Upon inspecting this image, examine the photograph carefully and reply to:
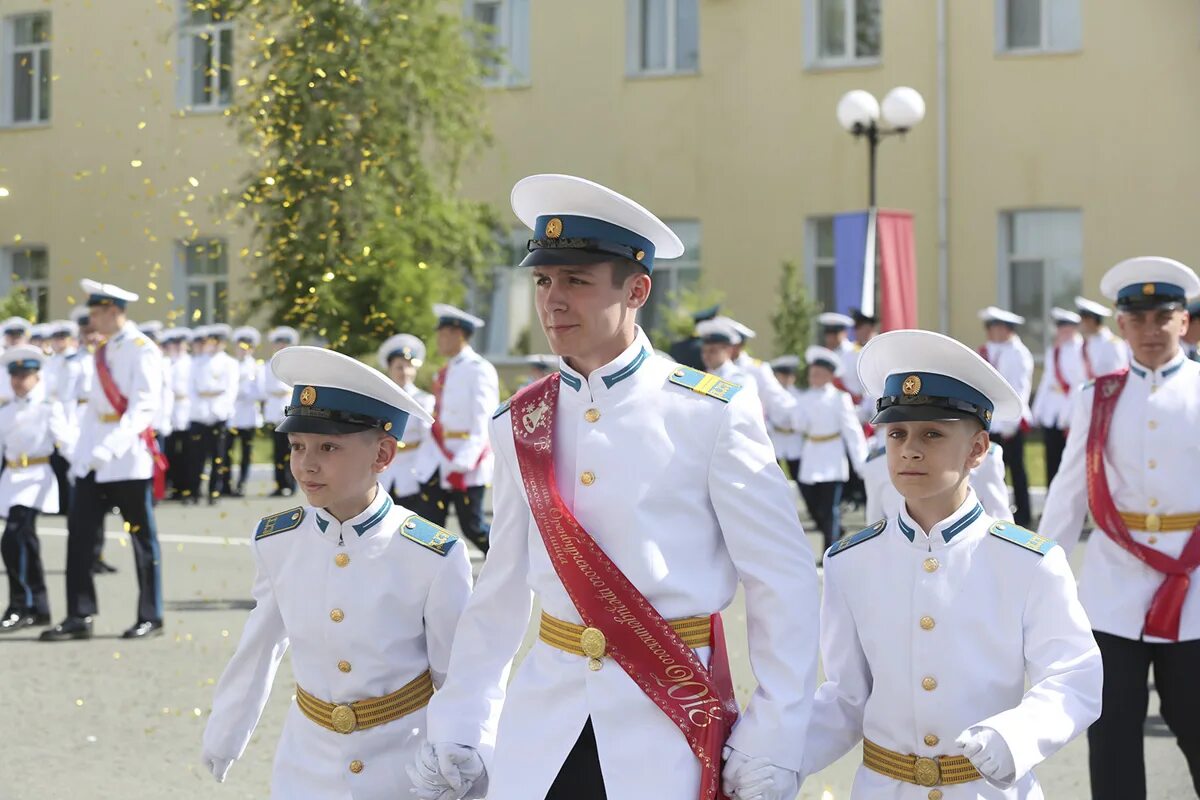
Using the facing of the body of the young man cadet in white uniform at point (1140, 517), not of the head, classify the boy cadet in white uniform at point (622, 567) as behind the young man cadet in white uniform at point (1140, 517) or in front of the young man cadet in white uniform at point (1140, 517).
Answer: in front

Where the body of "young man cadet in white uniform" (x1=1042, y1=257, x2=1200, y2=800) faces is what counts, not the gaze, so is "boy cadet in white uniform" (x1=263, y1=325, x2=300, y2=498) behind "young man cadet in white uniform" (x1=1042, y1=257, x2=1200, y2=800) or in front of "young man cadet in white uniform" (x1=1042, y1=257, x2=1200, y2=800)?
behind

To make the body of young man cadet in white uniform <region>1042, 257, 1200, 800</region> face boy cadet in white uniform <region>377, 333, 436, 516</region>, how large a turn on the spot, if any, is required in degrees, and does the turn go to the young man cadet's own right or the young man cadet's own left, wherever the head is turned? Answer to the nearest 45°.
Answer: approximately 135° to the young man cadet's own right

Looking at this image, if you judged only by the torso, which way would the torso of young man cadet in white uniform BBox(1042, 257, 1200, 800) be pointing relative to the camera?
toward the camera

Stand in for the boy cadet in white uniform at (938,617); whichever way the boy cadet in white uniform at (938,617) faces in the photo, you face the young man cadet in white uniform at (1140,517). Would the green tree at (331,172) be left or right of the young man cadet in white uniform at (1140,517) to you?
left

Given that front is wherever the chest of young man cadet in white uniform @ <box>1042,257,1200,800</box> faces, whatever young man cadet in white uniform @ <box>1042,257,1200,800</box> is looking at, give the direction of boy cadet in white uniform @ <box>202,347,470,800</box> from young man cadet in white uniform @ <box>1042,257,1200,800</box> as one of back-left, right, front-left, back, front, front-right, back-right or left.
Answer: front-right
